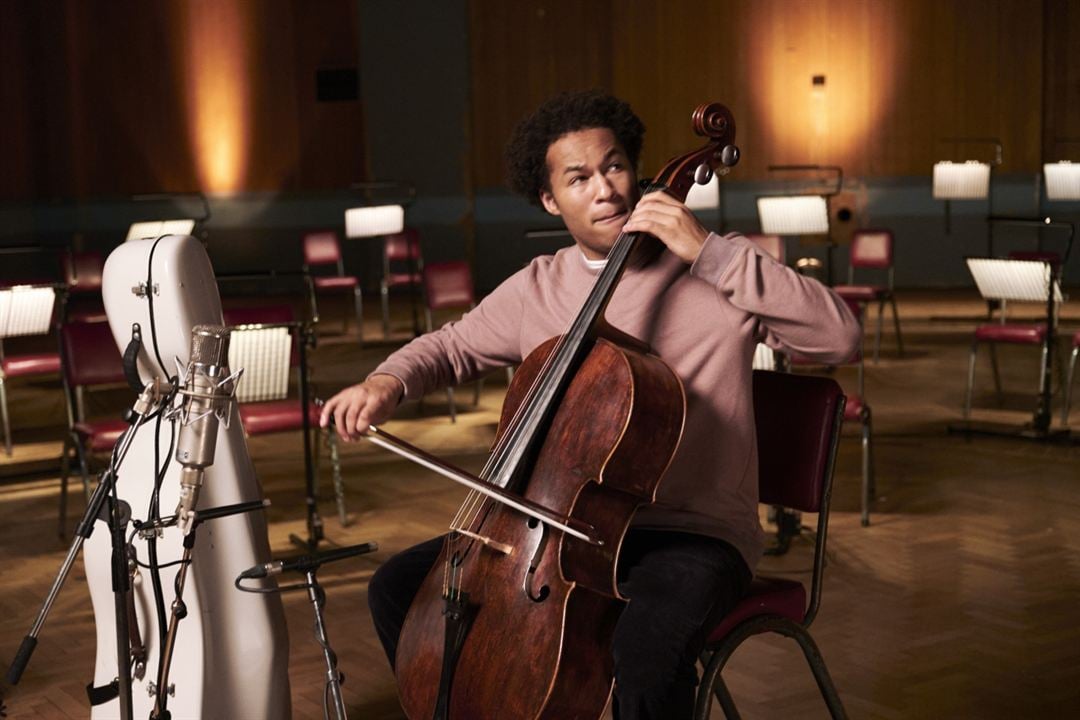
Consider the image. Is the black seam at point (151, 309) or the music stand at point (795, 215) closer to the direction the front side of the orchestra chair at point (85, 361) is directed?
the black seam

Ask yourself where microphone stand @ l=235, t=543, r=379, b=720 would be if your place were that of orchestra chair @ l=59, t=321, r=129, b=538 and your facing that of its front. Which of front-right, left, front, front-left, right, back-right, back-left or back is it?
front-right

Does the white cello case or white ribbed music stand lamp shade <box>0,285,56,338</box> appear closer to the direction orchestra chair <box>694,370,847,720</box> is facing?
the white cello case

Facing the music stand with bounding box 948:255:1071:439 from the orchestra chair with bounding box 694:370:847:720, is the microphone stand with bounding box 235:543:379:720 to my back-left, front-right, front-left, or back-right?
back-left

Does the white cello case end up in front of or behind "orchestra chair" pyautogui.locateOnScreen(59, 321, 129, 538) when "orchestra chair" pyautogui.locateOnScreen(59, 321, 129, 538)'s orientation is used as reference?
in front

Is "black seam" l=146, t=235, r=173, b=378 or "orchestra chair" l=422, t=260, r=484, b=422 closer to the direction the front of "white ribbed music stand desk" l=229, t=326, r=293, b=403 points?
the black seam
